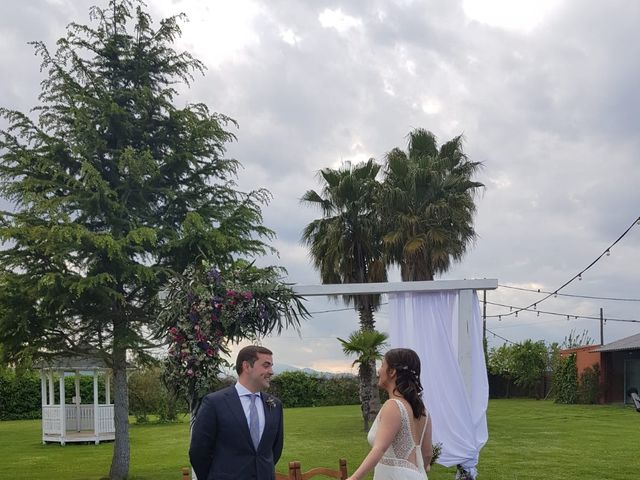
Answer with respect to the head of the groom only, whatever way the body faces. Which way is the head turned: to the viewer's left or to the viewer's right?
to the viewer's right

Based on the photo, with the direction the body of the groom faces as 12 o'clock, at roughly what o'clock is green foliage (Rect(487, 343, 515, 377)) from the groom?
The green foliage is roughly at 8 o'clock from the groom.

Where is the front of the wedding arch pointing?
toward the camera

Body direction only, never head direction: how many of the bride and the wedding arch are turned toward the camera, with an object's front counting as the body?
1

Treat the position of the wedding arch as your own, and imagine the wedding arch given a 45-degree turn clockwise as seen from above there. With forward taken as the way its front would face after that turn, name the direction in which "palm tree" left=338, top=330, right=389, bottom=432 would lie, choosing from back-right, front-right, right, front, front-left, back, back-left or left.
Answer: back-right

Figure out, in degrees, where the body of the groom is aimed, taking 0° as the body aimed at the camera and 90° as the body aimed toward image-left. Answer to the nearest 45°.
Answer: approximately 315°

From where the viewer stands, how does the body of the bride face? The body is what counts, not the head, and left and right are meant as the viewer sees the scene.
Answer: facing away from the viewer and to the left of the viewer

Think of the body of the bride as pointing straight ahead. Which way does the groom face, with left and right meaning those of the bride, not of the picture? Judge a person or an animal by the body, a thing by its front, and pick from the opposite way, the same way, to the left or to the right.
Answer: the opposite way

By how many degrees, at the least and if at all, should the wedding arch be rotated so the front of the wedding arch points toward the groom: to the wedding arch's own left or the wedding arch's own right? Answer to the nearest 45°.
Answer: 0° — it already faces them
